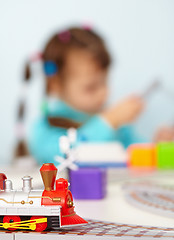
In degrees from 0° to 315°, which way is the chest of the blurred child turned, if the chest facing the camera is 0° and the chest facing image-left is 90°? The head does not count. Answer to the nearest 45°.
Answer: approximately 315°

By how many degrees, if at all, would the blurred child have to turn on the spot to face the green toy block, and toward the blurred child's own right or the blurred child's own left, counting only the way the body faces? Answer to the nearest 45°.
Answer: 0° — they already face it

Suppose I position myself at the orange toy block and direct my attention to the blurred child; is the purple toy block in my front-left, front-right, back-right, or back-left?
back-left

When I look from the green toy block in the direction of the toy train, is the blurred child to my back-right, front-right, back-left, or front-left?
back-right

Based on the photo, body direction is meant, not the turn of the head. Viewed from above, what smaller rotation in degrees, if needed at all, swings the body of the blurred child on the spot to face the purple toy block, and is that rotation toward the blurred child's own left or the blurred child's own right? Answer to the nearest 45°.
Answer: approximately 45° to the blurred child's own right

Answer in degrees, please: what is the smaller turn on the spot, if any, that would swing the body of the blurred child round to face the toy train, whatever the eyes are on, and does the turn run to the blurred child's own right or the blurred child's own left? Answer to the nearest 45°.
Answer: approximately 45° to the blurred child's own right
